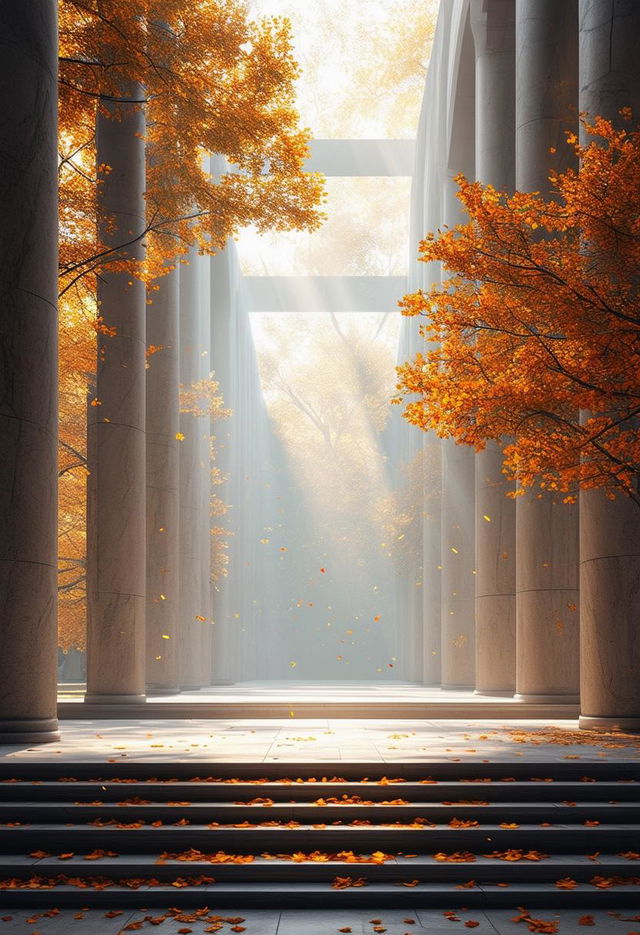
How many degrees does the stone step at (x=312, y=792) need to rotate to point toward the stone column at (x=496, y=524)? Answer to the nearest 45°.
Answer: approximately 180°

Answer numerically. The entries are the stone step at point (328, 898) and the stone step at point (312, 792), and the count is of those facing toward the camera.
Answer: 2

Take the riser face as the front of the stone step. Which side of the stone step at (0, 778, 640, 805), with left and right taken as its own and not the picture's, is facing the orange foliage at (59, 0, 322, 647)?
back

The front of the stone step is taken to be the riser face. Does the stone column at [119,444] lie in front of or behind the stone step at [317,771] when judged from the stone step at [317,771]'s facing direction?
behind

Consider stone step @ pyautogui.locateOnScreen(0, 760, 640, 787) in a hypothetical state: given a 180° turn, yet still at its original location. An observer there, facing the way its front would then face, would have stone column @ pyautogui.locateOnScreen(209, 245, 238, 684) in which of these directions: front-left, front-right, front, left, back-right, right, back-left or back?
front

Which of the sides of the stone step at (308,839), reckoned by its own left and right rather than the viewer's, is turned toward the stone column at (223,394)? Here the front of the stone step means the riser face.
back

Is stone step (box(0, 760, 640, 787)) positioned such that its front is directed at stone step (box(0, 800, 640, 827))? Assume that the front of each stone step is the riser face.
yes

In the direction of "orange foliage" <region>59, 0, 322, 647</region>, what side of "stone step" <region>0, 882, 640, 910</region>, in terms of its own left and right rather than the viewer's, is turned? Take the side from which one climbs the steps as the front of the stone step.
back
